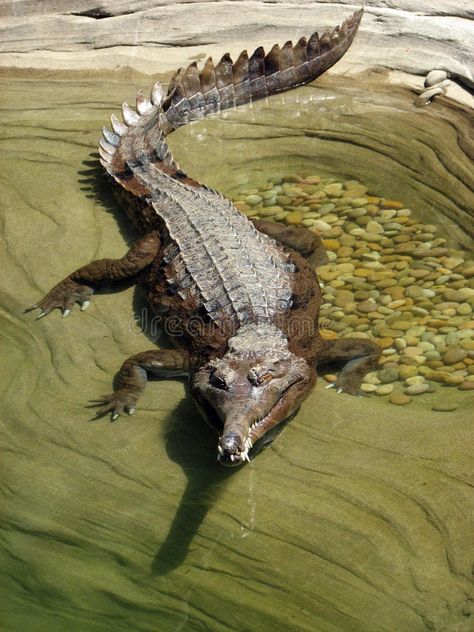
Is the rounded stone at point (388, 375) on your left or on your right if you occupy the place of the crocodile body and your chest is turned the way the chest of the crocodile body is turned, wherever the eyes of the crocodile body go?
on your left

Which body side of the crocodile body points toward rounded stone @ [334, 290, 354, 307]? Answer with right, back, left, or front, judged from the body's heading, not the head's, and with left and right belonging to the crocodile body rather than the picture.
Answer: left

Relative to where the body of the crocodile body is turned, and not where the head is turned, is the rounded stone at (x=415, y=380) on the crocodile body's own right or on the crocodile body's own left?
on the crocodile body's own left

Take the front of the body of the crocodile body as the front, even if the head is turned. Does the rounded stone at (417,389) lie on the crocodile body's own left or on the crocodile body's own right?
on the crocodile body's own left

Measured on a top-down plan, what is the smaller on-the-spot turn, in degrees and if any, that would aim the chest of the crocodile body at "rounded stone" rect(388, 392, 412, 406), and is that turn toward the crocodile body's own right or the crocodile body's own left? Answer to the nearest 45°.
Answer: approximately 45° to the crocodile body's own left

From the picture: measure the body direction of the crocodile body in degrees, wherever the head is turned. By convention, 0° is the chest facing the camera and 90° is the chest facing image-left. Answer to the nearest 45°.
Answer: approximately 0°

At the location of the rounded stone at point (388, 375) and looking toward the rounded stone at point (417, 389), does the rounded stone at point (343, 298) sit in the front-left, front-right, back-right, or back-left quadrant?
back-left

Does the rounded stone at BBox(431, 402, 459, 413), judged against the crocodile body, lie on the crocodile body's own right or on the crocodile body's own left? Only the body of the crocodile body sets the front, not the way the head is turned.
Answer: on the crocodile body's own left
